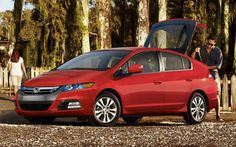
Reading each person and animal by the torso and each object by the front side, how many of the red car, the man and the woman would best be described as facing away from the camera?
1

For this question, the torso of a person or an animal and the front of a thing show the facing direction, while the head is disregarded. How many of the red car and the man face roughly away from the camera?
0

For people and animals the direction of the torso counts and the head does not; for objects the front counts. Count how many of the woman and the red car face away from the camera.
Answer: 1

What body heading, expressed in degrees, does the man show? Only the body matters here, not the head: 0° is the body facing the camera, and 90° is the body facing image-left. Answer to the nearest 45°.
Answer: approximately 45°

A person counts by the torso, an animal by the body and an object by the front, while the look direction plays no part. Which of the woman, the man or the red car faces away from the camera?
the woman

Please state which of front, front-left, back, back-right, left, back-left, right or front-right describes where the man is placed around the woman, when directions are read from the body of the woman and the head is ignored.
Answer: back-right

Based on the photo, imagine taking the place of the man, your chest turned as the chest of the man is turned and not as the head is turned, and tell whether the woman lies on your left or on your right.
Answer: on your right

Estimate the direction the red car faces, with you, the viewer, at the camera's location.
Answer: facing the viewer and to the left of the viewer

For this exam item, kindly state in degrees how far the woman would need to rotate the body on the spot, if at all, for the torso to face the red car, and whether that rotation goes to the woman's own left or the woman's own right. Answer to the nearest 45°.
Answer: approximately 180°

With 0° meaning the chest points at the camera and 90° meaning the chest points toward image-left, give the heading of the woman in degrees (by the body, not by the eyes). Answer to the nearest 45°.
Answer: approximately 180°

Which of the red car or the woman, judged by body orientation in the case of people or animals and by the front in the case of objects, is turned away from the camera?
the woman

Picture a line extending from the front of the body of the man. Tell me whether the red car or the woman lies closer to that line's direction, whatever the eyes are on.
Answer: the red car

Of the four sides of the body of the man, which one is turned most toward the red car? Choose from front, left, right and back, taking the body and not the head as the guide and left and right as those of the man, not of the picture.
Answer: front
